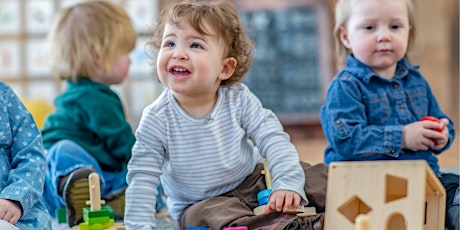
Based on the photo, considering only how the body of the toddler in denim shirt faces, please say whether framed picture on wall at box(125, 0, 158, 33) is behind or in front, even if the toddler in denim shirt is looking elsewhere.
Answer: behind

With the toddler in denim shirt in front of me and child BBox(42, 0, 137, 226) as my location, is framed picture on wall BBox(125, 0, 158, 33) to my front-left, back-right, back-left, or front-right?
back-left

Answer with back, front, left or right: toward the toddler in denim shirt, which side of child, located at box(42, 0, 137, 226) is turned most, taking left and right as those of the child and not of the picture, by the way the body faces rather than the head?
right

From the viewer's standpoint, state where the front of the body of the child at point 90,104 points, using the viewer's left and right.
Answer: facing away from the viewer and to the right of the viewer

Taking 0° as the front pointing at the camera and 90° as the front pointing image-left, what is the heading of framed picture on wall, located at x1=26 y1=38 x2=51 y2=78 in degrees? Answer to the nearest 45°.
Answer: approximately 0°
